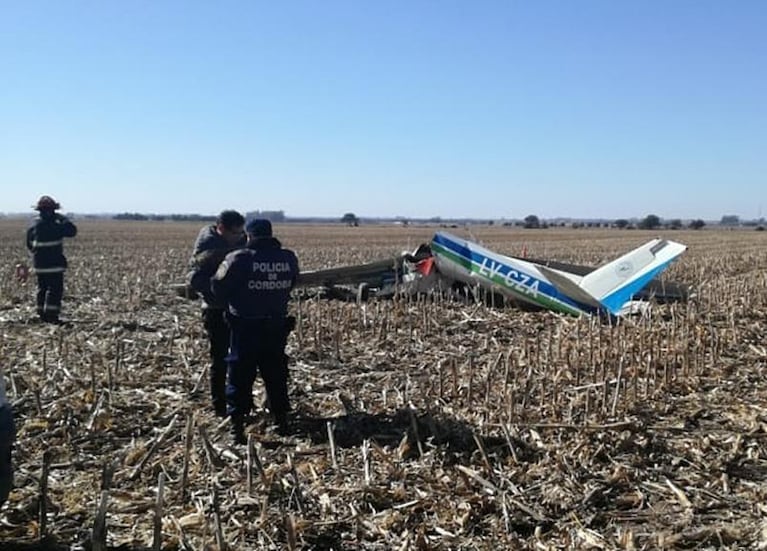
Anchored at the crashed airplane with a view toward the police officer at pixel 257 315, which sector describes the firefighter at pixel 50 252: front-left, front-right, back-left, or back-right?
front-right

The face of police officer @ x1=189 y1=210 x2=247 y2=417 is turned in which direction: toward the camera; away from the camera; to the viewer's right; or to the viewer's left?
to the viewer's right

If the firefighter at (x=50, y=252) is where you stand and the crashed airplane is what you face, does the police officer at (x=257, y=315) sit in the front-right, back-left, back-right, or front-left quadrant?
front-right

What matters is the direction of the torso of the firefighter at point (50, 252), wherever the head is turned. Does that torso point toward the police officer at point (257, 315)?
no

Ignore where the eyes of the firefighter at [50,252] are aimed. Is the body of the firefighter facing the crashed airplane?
no
